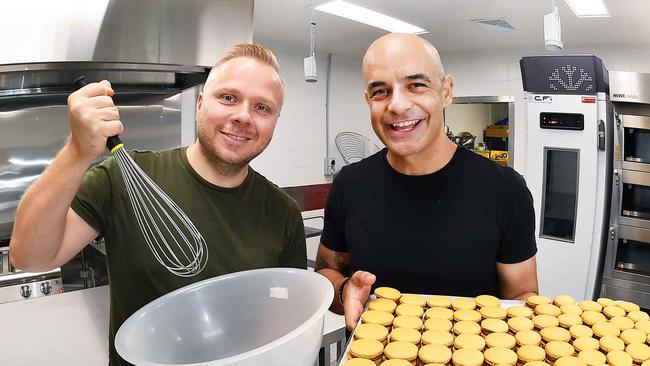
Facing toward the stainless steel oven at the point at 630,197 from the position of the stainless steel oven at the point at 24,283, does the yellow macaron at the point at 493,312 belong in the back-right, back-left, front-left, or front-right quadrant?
front-right

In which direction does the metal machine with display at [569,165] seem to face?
toward the camera

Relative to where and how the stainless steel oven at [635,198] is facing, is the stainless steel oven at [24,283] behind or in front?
in front

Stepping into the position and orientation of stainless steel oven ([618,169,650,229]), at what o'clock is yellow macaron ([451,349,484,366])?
The yellow macaron is roughly at 12 o'clock from the stainless steel oven.

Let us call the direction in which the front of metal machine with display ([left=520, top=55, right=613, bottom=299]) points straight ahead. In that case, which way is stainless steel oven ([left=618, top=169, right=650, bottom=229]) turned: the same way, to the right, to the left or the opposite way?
the same way

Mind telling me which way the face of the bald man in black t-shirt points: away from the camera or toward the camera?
toward the camera

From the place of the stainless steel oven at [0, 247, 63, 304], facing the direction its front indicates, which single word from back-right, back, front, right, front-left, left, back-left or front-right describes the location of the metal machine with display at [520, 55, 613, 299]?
front-left

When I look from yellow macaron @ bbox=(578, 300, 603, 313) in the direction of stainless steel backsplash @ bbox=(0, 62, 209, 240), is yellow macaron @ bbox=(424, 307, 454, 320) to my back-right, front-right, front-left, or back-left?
front-left

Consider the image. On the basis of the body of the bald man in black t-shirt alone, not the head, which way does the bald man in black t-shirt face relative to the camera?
toward the camera

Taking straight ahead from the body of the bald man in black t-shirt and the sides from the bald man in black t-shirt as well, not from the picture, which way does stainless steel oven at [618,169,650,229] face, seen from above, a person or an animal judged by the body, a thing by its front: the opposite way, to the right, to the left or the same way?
the same way

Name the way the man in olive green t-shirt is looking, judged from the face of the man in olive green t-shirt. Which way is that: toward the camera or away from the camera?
toward the camera

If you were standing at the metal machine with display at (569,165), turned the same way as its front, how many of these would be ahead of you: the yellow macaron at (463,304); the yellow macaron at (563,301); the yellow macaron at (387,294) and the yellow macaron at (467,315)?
4

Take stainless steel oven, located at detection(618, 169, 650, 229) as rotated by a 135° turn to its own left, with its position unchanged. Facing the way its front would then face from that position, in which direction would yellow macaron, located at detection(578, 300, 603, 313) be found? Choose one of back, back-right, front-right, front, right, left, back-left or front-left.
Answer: back-right

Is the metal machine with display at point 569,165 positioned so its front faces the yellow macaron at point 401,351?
yes

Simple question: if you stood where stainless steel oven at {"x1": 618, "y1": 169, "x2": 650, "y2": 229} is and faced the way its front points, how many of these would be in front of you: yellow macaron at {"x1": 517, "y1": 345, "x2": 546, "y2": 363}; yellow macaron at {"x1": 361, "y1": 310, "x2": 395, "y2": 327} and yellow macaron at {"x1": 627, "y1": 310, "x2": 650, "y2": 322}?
3

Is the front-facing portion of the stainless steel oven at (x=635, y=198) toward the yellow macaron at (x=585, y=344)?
yes
